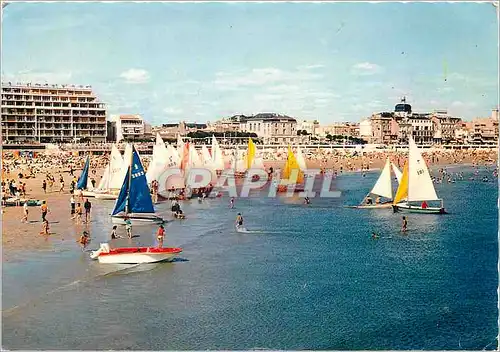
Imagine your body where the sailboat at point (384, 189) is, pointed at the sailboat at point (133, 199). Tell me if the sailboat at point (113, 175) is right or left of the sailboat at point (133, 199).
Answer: right

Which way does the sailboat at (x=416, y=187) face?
to the viewer's left

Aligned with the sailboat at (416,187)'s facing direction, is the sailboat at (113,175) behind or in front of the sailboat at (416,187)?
in front
